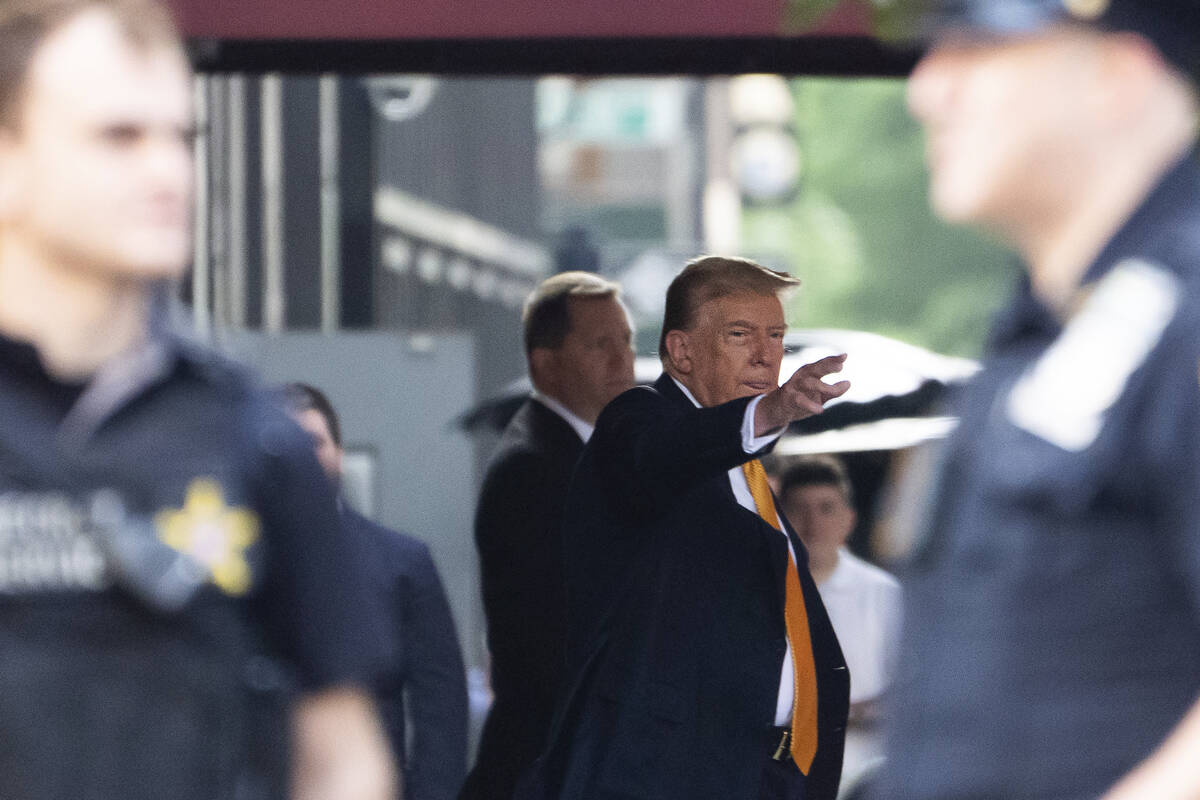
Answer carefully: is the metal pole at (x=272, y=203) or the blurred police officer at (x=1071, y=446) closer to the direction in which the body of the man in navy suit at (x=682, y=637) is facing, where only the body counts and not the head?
the blurred police officer

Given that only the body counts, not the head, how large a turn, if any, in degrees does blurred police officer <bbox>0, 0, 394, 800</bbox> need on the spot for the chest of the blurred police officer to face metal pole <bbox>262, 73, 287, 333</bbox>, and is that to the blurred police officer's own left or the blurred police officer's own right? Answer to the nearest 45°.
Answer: approximately 180°

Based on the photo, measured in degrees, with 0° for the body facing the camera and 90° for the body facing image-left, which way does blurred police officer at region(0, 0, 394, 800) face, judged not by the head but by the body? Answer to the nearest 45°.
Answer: approximately 0°

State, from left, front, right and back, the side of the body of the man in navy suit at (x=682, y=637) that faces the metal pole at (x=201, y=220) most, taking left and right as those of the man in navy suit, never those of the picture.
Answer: back

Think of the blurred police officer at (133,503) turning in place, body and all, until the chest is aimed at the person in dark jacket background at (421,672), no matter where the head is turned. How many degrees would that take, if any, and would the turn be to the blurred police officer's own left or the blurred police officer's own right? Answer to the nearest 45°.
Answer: approximately 180°

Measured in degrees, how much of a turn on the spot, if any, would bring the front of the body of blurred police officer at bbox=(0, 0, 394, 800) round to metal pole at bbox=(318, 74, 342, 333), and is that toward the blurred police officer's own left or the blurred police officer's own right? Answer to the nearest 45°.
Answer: approximately 180°

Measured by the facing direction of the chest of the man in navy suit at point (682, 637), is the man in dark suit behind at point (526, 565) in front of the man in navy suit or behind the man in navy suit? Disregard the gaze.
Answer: behind

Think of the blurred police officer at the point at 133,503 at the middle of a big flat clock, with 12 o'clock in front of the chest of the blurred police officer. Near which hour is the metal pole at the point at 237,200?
The metal pole is roughly at 6 o'clock from the blurred police officer.

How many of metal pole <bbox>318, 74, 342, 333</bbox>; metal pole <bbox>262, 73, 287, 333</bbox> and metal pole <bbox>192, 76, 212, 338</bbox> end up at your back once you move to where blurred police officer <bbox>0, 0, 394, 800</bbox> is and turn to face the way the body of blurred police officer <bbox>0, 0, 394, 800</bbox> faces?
3
